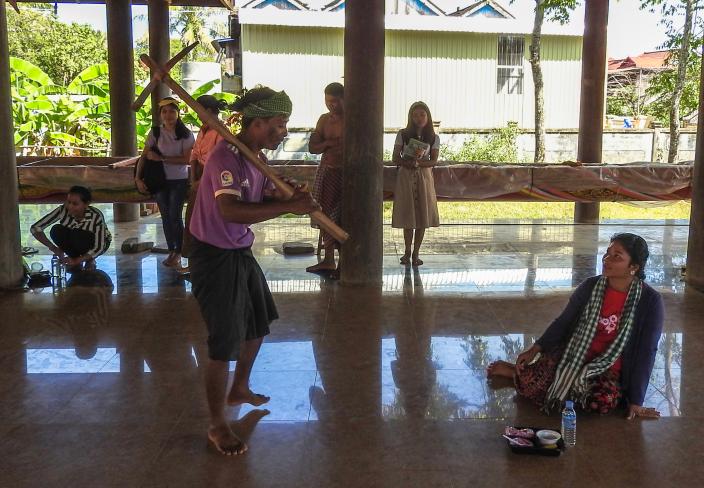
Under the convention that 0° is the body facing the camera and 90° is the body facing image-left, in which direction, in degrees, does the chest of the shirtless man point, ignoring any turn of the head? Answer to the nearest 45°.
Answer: approximately 45°

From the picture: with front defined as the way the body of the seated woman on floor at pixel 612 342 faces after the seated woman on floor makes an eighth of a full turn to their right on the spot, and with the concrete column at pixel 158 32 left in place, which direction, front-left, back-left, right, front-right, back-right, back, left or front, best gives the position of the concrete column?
front-right

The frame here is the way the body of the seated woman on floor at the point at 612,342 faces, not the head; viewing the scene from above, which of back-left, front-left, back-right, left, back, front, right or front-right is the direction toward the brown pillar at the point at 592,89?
back-right

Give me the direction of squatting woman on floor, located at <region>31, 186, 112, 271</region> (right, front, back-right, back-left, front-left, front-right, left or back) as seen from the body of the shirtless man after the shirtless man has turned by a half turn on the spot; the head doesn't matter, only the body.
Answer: back-left

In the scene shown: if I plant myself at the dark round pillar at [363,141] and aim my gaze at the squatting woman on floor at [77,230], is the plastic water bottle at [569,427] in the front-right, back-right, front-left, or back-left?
back-left

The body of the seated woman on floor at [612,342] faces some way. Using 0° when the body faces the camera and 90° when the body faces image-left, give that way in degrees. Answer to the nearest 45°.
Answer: approximately 45°

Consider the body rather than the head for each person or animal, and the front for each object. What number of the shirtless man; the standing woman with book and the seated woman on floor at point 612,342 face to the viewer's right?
0

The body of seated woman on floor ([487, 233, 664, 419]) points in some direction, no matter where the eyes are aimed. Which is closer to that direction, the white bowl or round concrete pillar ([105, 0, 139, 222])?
the white bowl

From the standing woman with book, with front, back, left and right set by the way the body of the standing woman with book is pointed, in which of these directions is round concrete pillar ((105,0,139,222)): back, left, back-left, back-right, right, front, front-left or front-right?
back-right

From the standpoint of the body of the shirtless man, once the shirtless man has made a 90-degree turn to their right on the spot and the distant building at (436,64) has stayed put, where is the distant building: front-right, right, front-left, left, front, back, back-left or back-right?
front-right

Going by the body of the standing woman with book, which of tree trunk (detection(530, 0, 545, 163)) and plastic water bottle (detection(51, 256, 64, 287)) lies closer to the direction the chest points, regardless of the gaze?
the plastic water bottle

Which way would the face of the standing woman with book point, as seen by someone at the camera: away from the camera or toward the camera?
toward the camera

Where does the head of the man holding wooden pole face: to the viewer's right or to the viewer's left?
to the viewer's right

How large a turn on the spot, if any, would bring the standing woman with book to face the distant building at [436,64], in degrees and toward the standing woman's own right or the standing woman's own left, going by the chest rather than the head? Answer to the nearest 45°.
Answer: approximately 180°

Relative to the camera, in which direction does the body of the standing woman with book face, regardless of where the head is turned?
toward the camera

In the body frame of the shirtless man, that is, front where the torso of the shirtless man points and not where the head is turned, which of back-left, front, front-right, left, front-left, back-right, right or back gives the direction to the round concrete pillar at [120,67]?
right

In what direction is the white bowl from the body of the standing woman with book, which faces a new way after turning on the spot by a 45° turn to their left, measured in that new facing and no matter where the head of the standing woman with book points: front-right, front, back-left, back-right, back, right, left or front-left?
front-right
